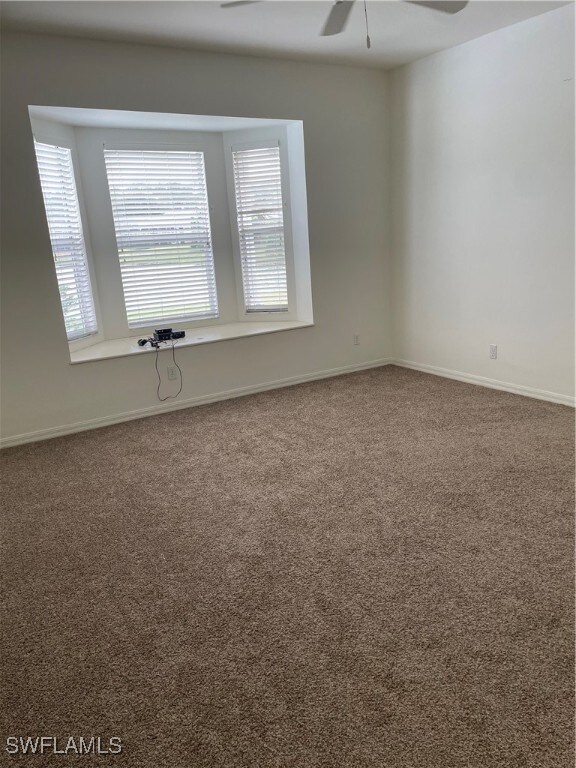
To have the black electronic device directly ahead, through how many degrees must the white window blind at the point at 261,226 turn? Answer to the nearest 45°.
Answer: approximately 45° to its right

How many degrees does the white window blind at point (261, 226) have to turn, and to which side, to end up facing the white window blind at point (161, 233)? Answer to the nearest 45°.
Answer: approximately 90° to its right

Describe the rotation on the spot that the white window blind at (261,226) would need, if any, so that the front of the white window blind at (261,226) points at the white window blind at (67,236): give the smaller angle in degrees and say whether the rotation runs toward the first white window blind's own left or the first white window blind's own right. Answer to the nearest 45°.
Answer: approximately 45° to the first white window blind's own right

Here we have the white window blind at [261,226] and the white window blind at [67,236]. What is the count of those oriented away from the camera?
0

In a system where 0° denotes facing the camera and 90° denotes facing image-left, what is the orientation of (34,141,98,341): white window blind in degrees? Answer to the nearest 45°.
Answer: approximately 315°

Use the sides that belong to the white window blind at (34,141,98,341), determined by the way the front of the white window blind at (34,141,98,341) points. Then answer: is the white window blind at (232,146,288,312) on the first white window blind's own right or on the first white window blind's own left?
on the first white window blind's own left

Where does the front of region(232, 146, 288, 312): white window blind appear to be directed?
toward the camera

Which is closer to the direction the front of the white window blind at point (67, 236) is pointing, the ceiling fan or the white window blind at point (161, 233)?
the ceiling fan

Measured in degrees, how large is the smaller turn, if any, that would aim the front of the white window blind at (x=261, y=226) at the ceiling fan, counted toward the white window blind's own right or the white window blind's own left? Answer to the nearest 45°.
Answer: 0° — it already faces it
